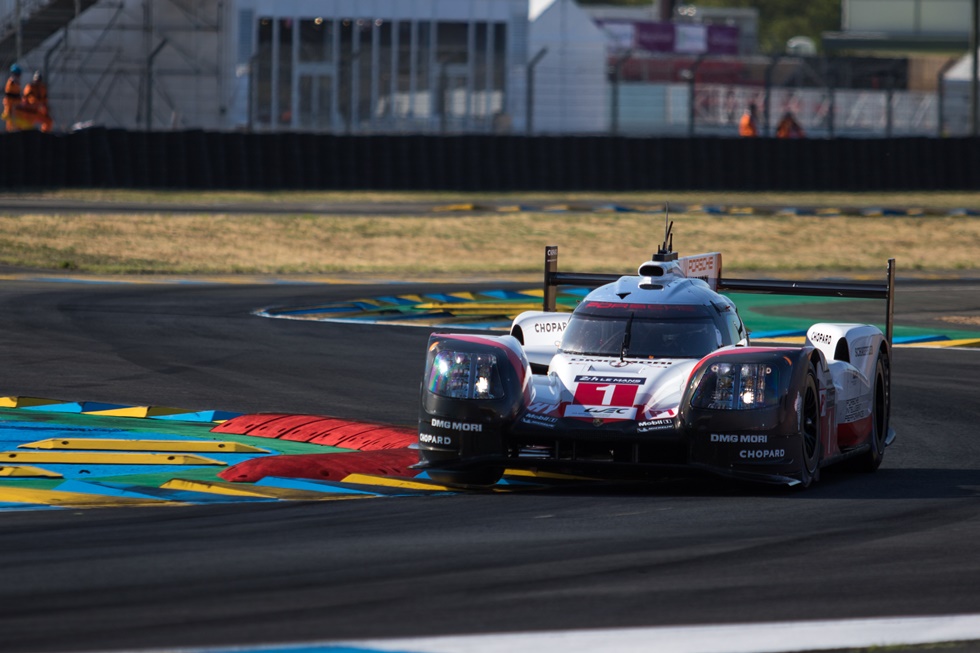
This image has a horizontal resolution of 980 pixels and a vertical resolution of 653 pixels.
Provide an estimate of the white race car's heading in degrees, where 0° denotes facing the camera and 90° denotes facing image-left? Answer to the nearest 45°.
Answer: approximately 0°

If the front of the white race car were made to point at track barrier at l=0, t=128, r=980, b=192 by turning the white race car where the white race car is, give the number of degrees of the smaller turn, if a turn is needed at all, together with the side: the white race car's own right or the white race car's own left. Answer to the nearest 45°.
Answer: approximately 180°

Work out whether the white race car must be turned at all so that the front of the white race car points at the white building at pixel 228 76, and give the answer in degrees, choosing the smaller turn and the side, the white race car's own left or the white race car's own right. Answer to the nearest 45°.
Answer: approximately 180°

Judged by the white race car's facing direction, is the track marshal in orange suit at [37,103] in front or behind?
behind

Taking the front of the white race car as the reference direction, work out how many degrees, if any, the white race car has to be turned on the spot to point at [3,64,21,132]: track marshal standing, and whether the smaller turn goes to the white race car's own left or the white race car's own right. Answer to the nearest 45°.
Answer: approximately 135° to the white race car's own right
